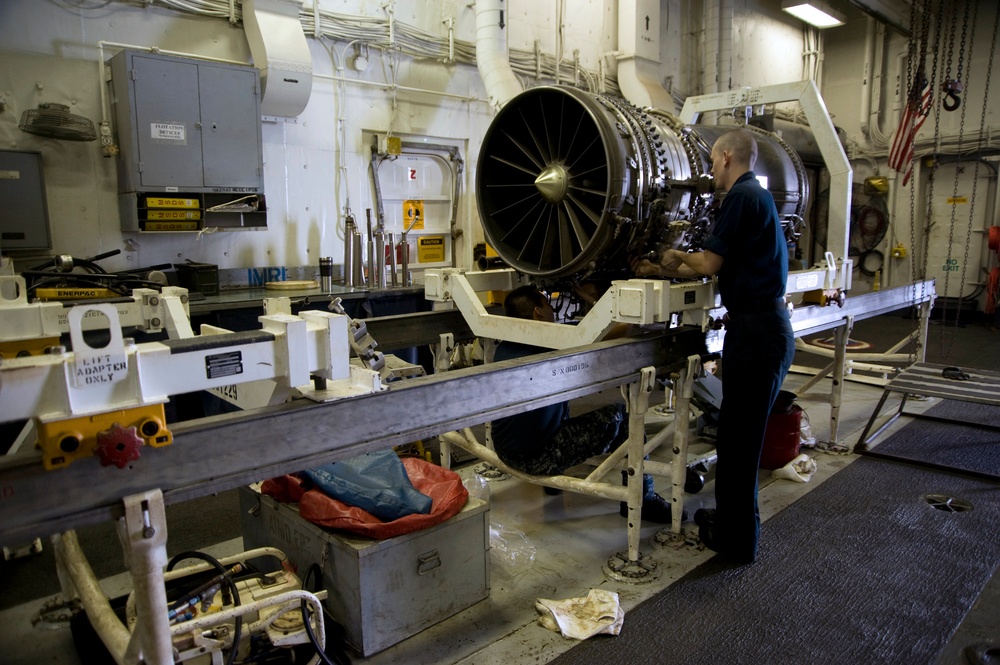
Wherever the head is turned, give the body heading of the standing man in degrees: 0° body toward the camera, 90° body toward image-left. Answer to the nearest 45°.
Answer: approximately 135°

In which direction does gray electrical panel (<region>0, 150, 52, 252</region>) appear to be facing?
toward the camera

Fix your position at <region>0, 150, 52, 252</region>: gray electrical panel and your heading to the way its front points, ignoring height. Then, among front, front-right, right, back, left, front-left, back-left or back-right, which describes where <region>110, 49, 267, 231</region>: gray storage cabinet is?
left

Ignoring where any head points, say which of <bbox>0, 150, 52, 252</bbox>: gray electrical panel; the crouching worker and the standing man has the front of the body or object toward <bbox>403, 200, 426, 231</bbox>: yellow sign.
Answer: the standing man

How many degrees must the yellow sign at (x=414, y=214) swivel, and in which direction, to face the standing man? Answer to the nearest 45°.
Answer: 0° — it already faces them

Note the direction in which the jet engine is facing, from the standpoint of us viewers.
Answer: facing the viewer and to the left of the viewer

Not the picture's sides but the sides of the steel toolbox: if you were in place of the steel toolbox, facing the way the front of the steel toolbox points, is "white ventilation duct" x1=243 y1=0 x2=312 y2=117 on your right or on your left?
on your right

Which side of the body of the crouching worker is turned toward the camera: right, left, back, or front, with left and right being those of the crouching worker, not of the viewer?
right

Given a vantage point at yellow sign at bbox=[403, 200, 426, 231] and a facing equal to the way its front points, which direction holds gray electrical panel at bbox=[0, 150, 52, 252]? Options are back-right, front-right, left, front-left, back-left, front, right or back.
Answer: front-right

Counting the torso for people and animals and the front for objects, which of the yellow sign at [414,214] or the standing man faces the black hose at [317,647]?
the yellow sign

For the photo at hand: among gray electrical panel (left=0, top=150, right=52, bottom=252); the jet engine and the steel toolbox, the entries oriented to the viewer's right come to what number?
0

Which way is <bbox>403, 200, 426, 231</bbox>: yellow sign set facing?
toward the camera
